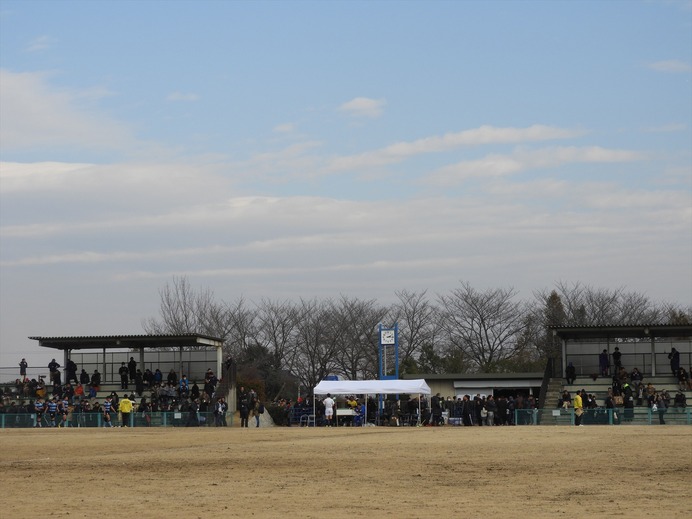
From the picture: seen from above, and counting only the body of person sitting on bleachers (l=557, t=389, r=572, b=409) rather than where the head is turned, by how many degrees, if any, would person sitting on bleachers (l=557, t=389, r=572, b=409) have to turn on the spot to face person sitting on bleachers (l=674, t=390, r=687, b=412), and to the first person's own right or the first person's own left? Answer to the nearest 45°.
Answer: approximately 90° to the first person's own left

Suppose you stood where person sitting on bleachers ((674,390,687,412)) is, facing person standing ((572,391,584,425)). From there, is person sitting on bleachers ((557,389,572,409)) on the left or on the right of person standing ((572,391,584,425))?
right

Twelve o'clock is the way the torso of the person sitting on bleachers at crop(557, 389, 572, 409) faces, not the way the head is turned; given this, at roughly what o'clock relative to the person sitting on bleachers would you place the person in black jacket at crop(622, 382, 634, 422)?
The person in black jacket is roughly at 10 o'clock from the person sitting on bleachers.

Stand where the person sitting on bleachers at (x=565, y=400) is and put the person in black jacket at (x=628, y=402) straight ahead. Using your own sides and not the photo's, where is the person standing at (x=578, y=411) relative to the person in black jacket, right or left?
right

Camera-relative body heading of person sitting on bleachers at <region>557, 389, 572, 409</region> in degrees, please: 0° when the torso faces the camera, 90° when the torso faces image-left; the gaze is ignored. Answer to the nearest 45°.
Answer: approximately 0°

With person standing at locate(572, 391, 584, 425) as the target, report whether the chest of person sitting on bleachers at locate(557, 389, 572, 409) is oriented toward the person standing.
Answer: yes

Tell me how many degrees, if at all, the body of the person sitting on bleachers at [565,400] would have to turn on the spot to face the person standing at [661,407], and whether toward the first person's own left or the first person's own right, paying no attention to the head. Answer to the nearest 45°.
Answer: approximately 45° to the first person's own left

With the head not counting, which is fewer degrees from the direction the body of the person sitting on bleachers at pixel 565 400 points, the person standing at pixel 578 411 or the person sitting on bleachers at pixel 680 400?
the person standing

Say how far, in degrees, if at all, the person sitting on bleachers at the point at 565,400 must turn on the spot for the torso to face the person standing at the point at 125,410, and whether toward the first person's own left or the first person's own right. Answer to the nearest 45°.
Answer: approximately 90° to the first person's own right
